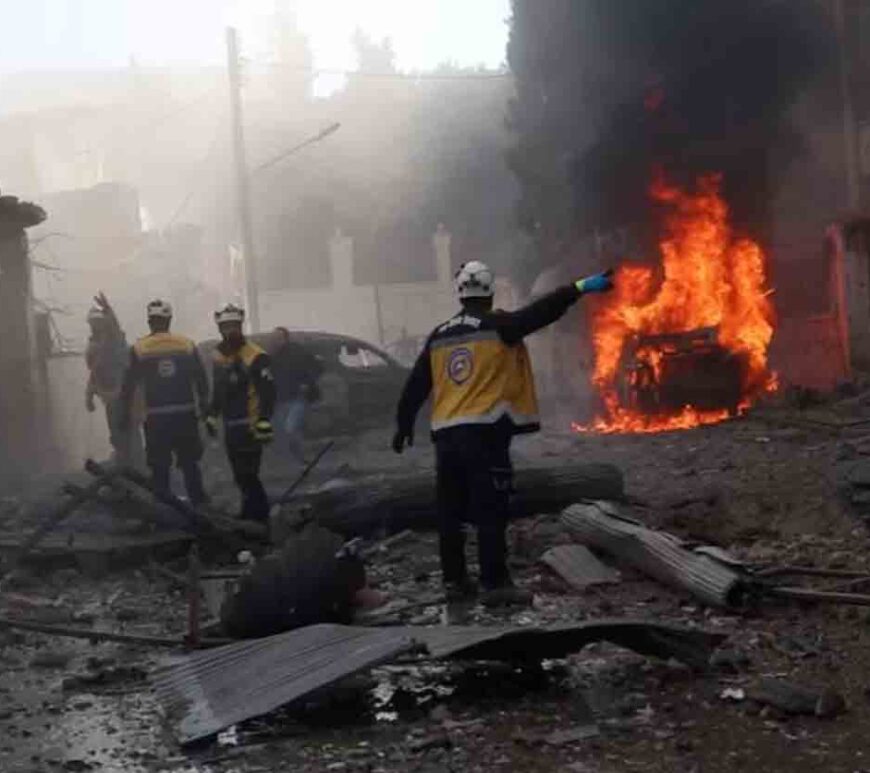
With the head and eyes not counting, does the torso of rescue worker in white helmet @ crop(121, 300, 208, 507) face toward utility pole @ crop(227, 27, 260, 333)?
yes

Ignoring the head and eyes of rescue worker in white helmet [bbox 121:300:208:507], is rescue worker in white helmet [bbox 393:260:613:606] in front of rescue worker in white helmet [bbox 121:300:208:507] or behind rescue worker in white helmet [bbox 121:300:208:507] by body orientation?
behind

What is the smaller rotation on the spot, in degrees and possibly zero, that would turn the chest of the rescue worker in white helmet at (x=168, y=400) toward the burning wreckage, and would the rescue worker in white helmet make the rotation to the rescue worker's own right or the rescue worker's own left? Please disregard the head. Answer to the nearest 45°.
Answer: approximately 45° to the rescue worker's own right

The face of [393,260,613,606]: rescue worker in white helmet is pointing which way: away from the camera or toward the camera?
away from the camera

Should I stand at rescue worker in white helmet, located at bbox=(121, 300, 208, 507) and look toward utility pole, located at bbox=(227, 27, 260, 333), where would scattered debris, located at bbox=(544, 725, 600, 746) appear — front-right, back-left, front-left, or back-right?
back-right

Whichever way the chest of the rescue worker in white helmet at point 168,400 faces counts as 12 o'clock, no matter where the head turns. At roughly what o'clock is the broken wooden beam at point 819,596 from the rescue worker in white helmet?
The broken wooden beam is roughly at 5 o'clock from the rescue worker in white helmet.

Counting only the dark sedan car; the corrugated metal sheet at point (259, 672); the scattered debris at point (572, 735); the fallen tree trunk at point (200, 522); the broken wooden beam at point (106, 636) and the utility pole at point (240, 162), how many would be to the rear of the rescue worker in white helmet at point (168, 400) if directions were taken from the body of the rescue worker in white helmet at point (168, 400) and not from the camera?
4

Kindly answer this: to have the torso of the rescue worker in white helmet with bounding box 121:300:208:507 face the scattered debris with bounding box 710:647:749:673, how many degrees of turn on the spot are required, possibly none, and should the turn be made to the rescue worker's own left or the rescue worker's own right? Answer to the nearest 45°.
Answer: approximately 180°

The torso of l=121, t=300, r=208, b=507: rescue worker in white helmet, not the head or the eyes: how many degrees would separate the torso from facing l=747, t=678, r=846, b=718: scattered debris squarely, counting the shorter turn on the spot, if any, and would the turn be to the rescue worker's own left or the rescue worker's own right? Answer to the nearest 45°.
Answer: approximately 180°

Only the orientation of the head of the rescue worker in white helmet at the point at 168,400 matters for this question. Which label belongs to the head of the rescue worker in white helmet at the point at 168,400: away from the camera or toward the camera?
away from the camera

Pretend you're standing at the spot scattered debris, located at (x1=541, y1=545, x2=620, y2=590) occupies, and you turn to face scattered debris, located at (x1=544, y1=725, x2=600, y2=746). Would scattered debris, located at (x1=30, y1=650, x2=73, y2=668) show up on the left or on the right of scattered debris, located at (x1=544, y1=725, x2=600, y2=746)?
right

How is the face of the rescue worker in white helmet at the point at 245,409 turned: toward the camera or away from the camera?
toward the camera

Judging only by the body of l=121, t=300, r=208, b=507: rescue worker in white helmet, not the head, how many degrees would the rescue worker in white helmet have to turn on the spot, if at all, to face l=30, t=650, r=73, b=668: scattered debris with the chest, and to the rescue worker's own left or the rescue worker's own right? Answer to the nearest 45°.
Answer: approximately 180°

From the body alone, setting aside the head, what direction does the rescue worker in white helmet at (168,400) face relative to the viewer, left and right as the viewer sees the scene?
facing away from the viewer

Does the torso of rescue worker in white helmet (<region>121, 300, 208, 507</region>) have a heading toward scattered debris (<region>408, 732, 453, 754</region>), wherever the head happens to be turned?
no
